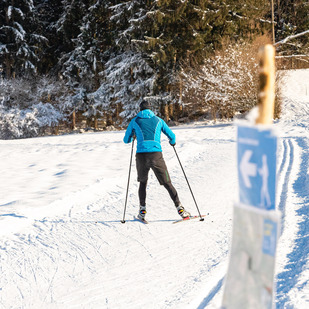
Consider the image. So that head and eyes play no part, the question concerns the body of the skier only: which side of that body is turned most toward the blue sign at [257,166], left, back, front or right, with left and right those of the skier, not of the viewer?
back

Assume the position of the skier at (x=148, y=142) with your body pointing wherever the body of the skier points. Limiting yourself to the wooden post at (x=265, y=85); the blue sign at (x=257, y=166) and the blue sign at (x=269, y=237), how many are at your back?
3

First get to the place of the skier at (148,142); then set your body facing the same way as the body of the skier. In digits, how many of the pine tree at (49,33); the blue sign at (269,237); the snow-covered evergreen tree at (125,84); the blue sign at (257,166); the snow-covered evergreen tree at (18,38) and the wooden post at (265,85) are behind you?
3

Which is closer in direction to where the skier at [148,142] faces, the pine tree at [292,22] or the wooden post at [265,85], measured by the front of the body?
the pine tree

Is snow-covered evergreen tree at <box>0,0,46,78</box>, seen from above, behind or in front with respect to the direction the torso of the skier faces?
in front

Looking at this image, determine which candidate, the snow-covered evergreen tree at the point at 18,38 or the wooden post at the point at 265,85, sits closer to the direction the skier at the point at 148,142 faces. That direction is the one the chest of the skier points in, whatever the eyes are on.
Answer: the snow-covered evergreen tree

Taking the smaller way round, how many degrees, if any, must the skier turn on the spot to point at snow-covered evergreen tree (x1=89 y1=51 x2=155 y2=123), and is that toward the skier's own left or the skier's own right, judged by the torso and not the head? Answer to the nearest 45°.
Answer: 0° — they already face it

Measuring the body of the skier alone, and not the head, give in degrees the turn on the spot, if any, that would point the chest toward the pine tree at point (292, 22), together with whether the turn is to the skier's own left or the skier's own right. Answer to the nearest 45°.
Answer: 0° — they already face it

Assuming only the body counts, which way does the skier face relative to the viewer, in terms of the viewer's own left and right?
facing away from the viewer

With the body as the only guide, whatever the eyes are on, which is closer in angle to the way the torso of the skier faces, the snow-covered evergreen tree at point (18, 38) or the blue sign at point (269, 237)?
the snow-covered evergreen tree

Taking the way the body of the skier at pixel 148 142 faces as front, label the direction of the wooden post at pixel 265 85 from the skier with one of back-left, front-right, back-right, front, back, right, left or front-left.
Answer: back

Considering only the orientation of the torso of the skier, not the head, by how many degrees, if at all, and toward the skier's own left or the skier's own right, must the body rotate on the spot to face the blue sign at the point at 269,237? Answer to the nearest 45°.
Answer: approximately 180°

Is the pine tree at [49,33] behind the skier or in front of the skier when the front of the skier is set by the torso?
in front
